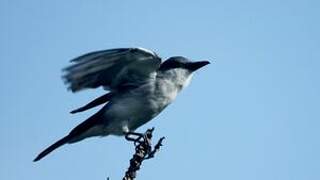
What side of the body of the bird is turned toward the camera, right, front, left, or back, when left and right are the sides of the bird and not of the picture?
right
